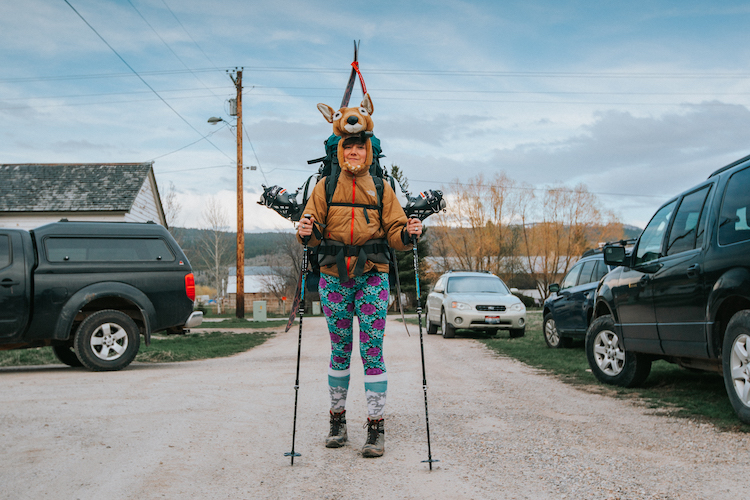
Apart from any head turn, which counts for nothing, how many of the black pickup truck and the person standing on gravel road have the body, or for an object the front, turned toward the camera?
1

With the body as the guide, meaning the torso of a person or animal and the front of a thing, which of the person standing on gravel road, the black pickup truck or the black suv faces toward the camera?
the person standing on gravel road

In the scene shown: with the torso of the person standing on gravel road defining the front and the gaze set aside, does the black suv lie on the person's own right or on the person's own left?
on the person's own left

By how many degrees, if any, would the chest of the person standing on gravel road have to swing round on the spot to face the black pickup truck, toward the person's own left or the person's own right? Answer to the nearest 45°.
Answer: approximately 135° to the person's own right

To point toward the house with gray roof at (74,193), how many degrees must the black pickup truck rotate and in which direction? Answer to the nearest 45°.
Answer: approximately 90° to its right

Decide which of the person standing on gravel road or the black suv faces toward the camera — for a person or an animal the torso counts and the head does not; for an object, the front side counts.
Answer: the person standing on gravel road

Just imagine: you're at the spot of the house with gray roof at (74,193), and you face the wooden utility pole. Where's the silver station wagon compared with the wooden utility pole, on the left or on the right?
right

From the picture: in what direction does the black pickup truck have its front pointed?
to the viewer's left

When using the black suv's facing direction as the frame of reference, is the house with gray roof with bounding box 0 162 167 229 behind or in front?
in front

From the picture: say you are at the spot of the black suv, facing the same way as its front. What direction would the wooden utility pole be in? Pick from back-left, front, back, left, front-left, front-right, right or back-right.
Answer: front

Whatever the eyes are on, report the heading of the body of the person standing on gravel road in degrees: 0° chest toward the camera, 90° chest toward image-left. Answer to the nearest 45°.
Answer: approximately 0°

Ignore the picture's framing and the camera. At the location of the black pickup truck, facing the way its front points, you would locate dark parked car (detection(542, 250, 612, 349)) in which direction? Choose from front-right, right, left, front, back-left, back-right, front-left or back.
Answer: back

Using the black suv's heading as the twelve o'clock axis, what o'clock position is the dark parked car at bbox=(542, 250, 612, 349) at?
The dark parked car is roughly at 1 o'clock from the black suv.

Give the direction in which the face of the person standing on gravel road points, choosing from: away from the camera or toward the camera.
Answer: toward the camera
